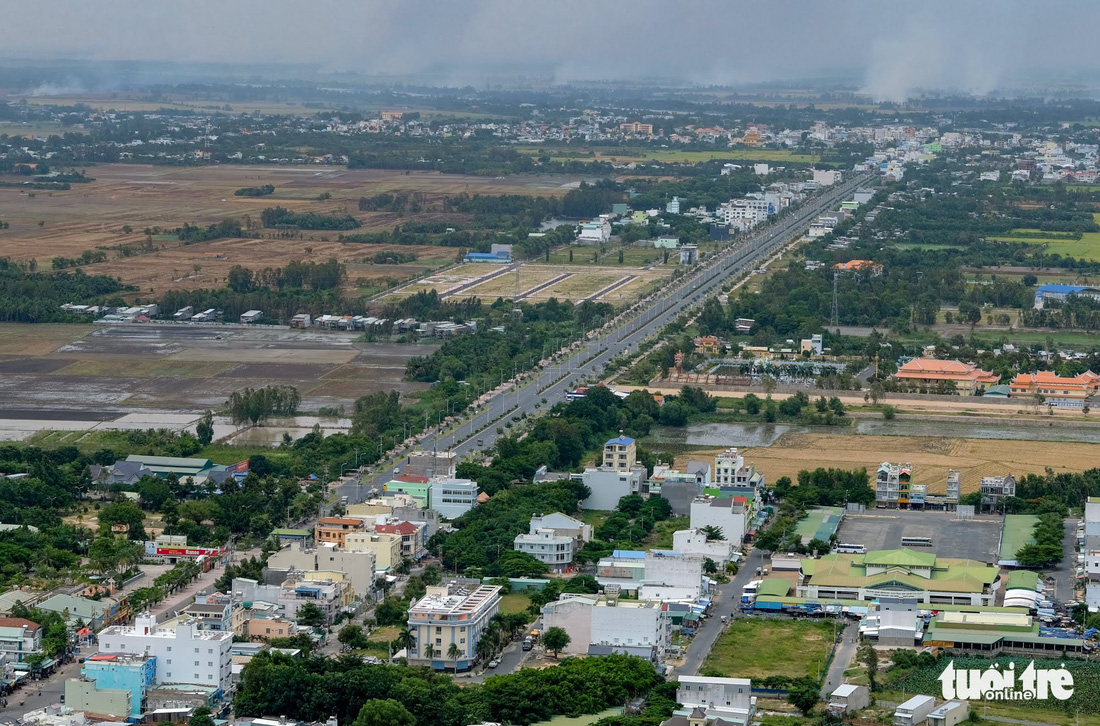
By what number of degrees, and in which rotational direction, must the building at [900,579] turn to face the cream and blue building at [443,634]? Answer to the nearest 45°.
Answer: approximately 45° to its right

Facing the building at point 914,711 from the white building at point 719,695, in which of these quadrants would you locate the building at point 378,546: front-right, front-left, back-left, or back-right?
back-left

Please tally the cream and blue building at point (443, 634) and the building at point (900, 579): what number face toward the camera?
2

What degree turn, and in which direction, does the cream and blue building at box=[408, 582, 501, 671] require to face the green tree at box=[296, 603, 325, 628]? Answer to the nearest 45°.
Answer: approximately 135° to its right

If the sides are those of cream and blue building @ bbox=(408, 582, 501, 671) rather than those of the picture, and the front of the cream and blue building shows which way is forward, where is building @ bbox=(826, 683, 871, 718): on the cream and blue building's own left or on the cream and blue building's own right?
on the cream and blue building's own left

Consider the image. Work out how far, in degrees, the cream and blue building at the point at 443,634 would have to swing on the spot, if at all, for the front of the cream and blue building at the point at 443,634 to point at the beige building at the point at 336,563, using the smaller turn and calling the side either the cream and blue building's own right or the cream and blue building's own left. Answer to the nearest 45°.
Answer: approximately 135° to the cream and blue building's own right

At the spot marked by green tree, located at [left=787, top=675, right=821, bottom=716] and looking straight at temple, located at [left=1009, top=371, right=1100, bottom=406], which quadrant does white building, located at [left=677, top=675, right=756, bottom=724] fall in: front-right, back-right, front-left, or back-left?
back-left

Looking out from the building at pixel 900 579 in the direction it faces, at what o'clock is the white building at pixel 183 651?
The white building is roughly at 2 o'clock from the building.

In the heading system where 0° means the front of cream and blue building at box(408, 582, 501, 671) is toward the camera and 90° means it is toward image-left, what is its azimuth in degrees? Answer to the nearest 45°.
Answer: approximately 0°

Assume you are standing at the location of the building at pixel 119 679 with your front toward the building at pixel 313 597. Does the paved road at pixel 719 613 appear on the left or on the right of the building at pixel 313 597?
right

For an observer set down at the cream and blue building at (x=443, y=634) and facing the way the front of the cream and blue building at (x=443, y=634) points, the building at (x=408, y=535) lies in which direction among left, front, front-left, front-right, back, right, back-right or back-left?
back

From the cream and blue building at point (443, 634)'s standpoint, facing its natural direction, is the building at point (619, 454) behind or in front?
behind
